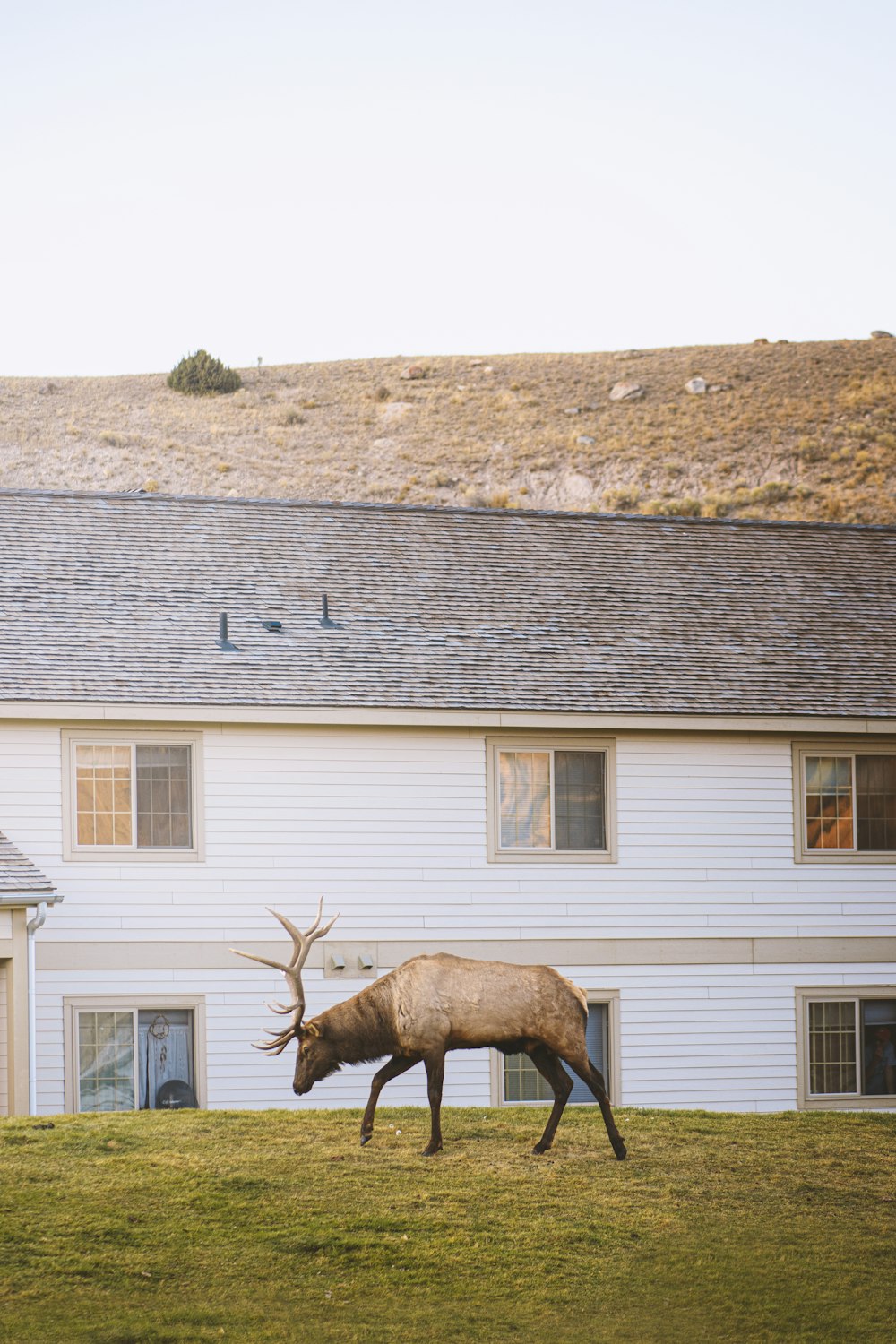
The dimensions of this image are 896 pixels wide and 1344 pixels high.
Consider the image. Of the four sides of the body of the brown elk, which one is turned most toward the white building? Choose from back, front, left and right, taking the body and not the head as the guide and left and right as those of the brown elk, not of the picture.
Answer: right

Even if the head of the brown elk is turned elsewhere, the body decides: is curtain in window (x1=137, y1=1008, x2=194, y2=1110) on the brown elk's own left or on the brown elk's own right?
on the brown elk's own right

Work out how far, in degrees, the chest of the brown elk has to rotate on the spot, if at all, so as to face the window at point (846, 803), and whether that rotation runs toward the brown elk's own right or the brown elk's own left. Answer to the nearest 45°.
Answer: approximately 135° to the brown elk's own right

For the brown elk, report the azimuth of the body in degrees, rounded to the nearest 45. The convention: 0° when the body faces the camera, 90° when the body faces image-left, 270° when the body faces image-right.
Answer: approximately 90°

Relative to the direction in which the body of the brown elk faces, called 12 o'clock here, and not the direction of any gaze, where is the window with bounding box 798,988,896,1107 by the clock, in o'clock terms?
The window is roughly at 4 o'clock from the brown elk.

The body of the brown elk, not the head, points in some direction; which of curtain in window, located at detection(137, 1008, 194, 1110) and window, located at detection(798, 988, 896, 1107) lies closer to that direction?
the curtain in window
